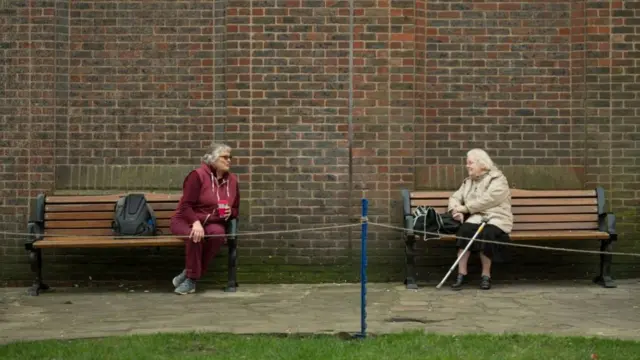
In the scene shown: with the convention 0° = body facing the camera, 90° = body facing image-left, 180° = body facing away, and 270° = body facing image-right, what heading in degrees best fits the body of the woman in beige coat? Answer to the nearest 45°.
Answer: approximately 45°

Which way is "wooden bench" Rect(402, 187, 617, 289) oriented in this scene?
toward the camera

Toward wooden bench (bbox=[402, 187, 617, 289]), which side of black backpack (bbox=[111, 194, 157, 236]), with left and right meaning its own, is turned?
left

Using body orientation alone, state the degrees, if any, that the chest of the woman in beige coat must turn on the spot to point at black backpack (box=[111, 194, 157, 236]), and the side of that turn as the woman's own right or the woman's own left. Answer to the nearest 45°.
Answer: approximately 45° to the woman's own right

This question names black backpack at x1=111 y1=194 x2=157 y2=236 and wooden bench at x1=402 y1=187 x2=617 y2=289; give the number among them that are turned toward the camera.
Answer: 2

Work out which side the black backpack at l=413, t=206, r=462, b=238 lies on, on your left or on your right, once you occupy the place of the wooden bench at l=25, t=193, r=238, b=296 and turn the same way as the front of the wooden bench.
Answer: on your left

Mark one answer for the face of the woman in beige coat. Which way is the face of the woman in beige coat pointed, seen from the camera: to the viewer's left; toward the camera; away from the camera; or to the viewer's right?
to the viewer's left

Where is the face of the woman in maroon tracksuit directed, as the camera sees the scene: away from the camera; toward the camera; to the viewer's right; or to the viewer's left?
to the viewer's right

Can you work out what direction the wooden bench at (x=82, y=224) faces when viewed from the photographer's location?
facing the viewer

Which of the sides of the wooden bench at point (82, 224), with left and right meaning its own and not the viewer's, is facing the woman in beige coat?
left

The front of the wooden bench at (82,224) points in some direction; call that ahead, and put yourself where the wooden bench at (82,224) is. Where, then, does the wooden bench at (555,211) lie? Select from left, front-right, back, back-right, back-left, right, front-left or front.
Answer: left
